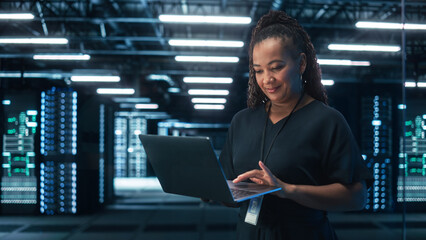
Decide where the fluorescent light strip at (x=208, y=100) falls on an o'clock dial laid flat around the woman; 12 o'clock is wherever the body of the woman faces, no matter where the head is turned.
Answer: The fluorescent light strip is roughly at 4 o'clock from the woman.

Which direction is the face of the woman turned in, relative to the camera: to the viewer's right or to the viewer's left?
to the viewer's left

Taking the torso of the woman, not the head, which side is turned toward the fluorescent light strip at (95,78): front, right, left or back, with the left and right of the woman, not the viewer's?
right

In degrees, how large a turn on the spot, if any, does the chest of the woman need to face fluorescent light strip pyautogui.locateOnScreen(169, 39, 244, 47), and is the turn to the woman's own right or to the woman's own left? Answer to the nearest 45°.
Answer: approximately 135° to the woman's own right

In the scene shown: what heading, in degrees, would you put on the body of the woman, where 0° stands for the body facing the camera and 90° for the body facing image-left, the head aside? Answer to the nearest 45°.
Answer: approximately 45°
